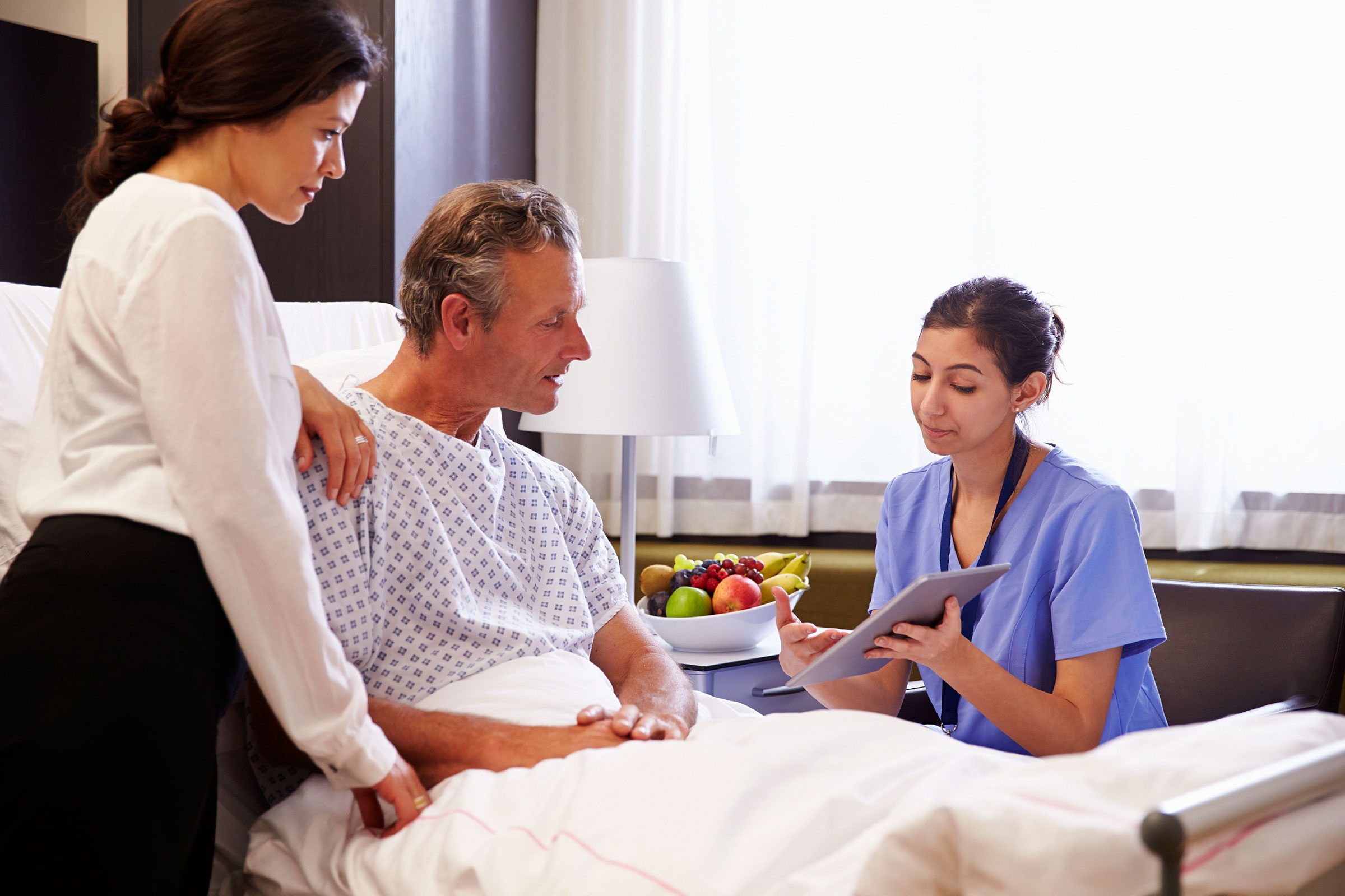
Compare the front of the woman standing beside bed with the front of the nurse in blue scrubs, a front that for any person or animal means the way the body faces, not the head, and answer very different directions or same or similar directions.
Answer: very different directions

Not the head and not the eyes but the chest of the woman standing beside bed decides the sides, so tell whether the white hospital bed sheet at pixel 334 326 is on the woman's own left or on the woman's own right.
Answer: on the woman's own left

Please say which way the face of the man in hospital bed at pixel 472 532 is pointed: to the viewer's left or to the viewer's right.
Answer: to the viewer's right

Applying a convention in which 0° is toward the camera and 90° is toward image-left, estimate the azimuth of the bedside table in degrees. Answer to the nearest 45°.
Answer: approximately 315°

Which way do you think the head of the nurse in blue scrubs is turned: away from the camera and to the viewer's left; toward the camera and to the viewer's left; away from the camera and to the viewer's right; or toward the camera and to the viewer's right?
toward the camera and to the viewer's left

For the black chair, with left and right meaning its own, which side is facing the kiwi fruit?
right

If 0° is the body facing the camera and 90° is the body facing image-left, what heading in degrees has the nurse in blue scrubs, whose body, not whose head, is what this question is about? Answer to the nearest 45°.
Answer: approximately 45°

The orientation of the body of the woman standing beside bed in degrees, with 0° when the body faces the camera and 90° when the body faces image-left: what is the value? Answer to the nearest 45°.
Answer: approximately 270°

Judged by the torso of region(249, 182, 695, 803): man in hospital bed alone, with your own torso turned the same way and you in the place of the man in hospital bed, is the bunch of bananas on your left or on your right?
on your left

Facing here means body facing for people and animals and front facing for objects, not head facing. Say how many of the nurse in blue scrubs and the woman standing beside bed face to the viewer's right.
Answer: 1

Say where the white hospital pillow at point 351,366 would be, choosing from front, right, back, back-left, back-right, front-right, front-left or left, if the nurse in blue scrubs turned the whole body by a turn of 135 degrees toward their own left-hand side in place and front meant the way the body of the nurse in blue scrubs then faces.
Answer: back

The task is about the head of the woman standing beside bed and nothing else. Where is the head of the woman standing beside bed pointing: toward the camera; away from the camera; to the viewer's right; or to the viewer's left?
to the viewer's right

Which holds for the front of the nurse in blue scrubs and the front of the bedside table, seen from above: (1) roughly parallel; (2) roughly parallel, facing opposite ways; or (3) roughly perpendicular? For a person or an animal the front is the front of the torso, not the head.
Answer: roughly perpendicular
